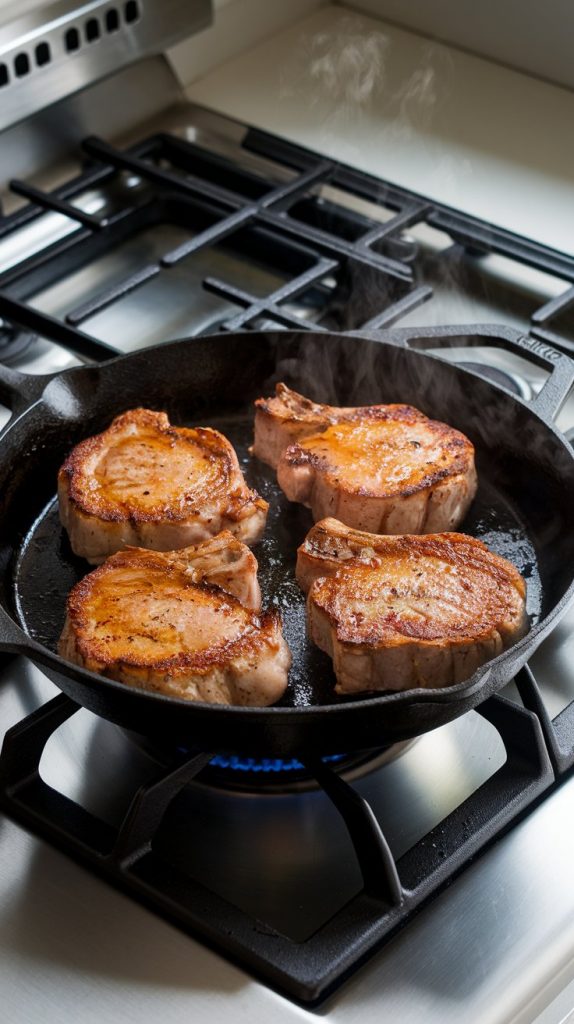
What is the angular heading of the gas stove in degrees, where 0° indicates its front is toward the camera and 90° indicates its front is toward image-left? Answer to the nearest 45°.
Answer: approximately 315°
